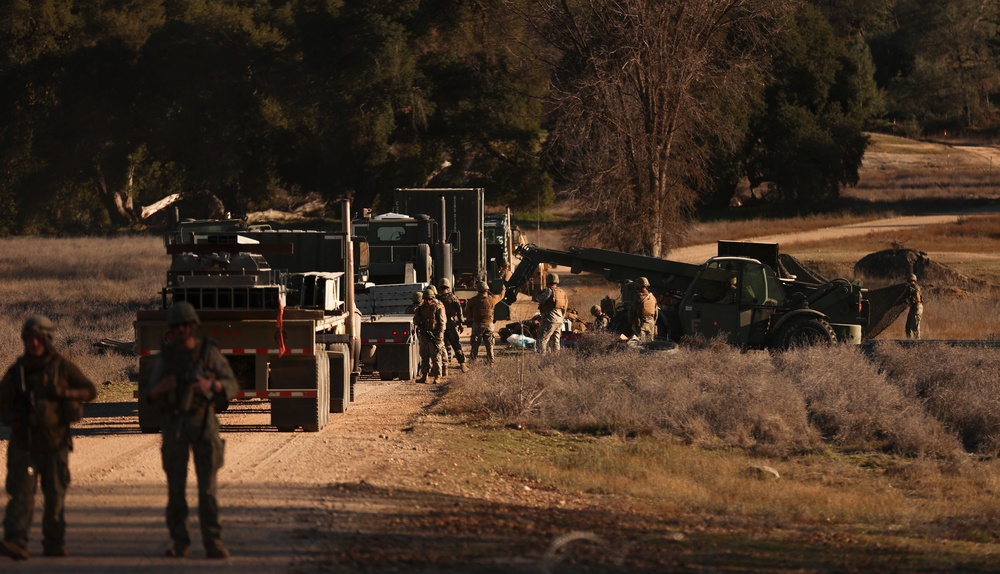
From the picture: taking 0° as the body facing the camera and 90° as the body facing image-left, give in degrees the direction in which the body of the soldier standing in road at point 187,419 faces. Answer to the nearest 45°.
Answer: approximately 0°

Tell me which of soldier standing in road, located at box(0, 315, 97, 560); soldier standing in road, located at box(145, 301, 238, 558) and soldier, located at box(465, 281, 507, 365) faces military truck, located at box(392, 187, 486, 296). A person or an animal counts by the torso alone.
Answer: the soldier

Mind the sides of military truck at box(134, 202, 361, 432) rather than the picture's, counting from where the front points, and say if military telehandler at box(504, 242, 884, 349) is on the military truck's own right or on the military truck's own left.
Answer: on the military truck's own right

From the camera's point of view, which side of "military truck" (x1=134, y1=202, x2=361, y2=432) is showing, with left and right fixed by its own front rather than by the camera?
back

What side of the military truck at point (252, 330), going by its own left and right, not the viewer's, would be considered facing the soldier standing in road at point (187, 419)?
back

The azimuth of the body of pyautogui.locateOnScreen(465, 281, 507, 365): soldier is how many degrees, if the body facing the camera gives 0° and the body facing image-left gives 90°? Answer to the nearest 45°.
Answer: approximately 180°

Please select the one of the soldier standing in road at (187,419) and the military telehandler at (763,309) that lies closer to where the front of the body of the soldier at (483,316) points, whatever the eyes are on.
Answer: the military telehandler

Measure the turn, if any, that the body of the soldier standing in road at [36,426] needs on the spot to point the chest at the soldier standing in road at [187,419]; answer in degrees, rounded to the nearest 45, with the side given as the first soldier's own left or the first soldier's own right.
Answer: approximately 90° to the first soldier's own left
